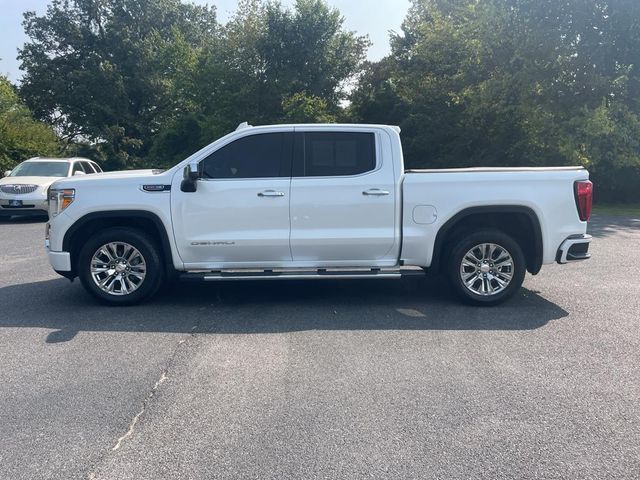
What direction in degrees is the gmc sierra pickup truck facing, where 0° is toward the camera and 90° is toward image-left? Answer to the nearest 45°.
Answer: approximately 90°

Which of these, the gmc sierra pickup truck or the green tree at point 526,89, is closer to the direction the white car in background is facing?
the gmc sierra pickup truck

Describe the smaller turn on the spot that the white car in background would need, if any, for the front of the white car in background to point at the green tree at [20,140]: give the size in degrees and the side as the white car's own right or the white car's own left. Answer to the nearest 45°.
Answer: approximately 135° to the white car's own right

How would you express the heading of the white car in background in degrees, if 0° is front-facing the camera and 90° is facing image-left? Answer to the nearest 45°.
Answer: approximately 45°

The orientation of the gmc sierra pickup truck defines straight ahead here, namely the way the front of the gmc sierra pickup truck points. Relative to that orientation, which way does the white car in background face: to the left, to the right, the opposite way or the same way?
to the left

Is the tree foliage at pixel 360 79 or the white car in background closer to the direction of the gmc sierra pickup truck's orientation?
the white car in background

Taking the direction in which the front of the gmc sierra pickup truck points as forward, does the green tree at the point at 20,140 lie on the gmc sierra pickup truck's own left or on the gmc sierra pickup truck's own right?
on the gmc sierra pickup truck's own right

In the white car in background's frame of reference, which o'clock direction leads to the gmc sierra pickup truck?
The gmc sierra pickup truck is roughly at 10 o'clock from the white car in background.
